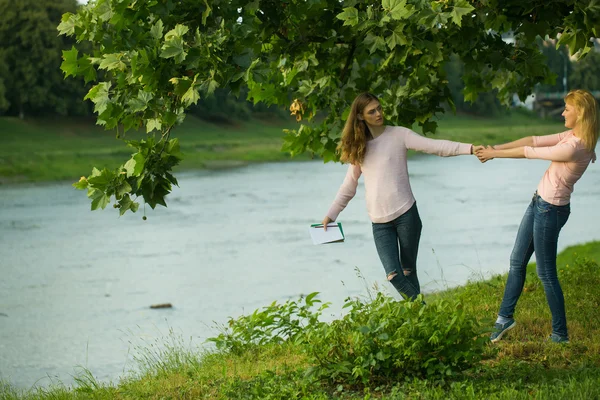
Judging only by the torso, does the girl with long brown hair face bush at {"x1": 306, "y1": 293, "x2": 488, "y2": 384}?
yes

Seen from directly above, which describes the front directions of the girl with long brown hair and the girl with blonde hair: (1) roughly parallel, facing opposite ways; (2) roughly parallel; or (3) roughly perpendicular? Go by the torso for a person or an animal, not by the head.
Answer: roughly perpendicular

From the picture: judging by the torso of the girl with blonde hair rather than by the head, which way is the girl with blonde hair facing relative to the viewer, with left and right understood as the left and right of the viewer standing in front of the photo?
facing to the left of the viewer

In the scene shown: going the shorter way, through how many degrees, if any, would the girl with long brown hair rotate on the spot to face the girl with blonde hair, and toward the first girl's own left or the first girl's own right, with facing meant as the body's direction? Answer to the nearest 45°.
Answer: approximately 90° to the first girl's own left

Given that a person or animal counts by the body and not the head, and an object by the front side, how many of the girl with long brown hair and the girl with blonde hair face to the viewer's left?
1

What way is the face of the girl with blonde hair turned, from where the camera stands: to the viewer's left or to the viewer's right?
to the viewer's left

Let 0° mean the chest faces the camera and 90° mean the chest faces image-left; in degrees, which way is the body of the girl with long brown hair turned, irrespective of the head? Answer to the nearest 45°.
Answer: approximately 0°

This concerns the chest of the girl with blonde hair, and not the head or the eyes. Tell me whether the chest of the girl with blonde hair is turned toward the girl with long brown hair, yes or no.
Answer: yes
